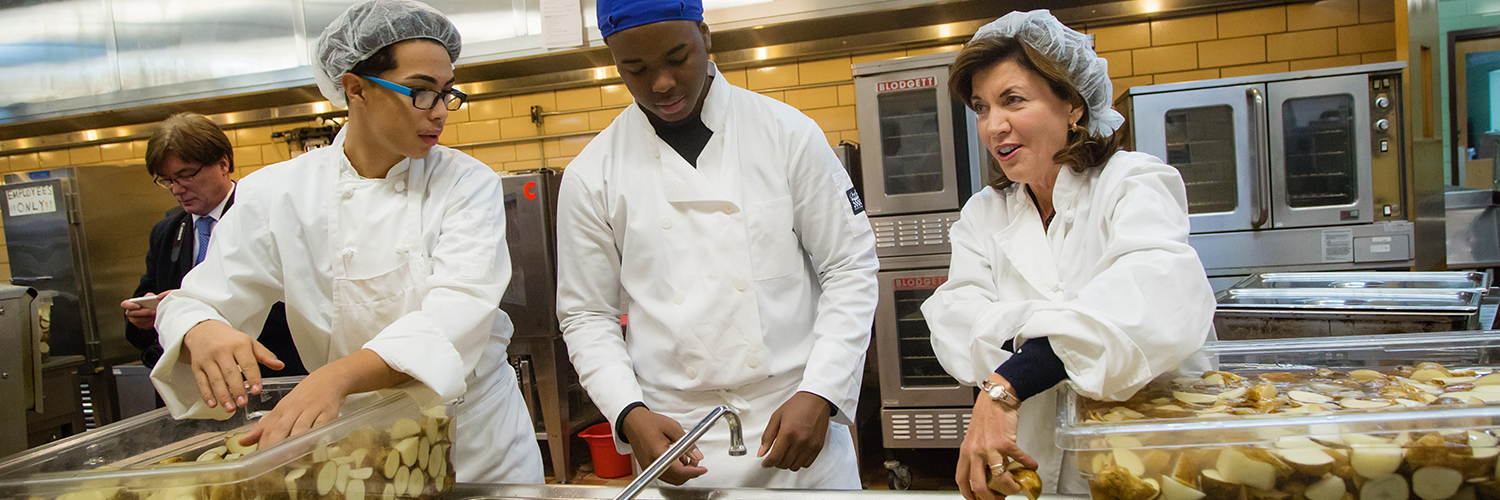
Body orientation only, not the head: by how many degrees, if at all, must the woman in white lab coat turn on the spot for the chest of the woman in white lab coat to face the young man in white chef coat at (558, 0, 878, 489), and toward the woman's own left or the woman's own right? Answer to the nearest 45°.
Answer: approximately 45° to the woman's own right

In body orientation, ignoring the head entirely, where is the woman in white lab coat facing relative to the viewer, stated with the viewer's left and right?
facing the viewer and to the left of the viewer

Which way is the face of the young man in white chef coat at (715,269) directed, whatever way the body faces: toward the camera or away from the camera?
toward the camera

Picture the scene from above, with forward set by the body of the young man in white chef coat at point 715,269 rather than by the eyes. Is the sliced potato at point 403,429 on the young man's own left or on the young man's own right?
on the young man's own right

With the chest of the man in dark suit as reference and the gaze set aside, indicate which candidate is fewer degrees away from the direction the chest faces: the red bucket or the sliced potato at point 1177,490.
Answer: the sliced potato

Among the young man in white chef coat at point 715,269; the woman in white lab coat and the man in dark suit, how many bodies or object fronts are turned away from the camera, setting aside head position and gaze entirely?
0

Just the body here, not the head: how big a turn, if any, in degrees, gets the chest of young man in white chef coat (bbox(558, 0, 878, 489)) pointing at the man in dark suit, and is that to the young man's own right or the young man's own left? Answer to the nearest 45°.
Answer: approximately 135° to the young man's own right

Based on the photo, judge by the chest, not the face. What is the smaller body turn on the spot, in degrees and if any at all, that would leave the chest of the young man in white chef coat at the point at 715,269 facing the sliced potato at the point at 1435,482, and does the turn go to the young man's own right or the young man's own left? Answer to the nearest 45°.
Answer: approximately 45° to the young man's own left

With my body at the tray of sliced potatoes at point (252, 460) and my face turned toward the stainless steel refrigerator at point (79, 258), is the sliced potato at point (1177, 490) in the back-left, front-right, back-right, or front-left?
back-right

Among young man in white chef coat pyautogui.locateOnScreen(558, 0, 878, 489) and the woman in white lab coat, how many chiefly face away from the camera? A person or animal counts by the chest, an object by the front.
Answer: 0

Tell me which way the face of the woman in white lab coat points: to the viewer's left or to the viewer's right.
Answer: to the viewer's left

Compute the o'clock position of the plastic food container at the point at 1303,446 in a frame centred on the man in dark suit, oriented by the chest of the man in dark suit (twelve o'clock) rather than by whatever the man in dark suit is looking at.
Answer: The plastic food container is roughly at 10 o'clock from the man in dark suit.

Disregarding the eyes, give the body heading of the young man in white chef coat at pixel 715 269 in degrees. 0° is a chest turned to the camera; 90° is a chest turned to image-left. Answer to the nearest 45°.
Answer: approximately 0°

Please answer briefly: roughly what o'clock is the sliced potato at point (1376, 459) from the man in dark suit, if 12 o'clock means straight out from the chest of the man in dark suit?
The sliced potato is roughly at 10 o'clock from the man in dark suit.

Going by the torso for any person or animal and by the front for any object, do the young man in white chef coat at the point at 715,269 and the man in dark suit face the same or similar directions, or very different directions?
same or similar directions
